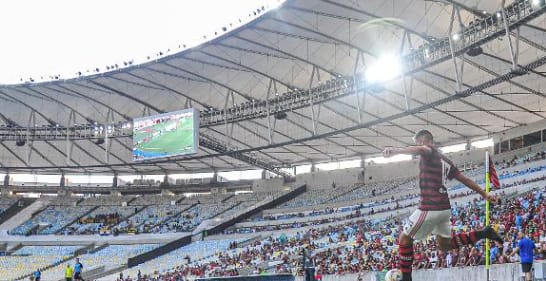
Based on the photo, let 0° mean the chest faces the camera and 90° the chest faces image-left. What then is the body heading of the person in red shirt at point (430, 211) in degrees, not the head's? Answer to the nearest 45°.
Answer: approximately 135°

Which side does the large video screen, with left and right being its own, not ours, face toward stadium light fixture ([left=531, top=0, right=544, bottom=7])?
left

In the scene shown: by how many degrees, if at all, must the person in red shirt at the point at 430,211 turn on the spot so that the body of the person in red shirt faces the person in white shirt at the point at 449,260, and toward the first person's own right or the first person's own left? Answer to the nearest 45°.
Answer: approximately 45° to the first person's own right

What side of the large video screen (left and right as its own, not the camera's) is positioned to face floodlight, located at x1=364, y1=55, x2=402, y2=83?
left

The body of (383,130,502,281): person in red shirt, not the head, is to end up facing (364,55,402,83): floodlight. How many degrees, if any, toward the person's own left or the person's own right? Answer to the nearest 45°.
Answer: approximately 45° to the person's own right

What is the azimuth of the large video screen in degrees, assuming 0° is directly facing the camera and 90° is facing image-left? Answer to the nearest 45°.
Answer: approximately 45°

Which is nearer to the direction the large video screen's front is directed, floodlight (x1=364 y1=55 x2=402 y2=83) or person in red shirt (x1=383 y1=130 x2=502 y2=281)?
the person in red shirt
